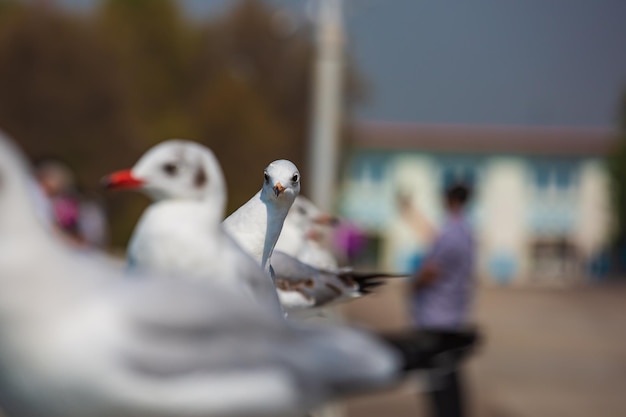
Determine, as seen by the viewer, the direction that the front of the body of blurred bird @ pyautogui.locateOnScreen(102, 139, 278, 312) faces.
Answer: to the viewer's left

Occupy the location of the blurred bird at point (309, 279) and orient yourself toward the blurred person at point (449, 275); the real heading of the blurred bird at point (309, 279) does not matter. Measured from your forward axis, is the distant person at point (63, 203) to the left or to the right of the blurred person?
left

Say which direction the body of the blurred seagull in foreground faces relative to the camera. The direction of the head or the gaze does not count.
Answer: to the viewer's left

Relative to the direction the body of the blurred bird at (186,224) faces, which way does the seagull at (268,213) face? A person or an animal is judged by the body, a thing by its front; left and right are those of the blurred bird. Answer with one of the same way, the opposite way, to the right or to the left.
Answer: to the left
